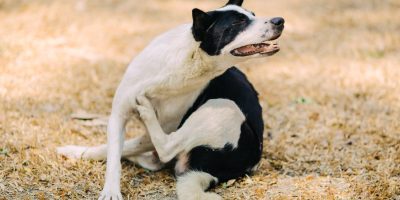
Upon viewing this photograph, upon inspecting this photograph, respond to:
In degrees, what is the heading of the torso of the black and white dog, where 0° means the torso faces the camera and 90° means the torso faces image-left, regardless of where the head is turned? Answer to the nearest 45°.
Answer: approximately 45°
